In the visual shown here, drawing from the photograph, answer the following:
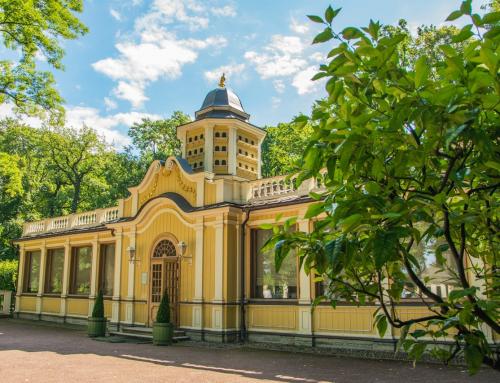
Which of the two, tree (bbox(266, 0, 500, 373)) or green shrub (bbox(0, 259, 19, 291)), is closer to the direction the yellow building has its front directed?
the tree

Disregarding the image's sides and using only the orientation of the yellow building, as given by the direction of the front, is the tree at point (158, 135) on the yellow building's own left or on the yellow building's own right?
on the yellow building's own right

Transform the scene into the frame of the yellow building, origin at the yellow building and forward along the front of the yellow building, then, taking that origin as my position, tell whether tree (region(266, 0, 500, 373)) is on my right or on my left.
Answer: on my left

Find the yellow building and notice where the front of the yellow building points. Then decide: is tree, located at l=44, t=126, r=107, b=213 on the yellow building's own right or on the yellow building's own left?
on the yellow building's own right

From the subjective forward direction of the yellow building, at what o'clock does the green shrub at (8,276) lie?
The green shrub is roughly at 3 o'clock from the yellow building.

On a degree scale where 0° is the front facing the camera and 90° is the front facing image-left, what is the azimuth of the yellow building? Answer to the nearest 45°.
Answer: approximately 45°
